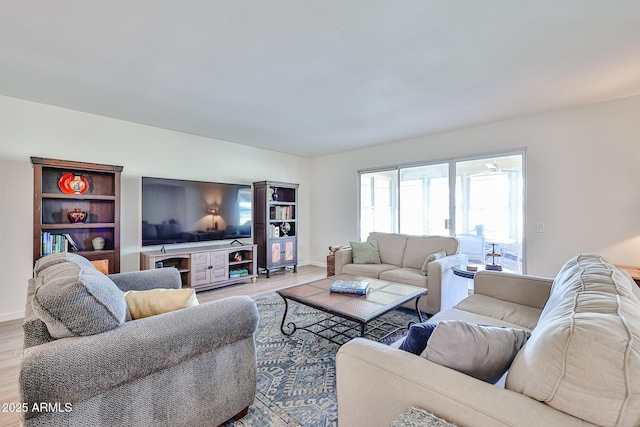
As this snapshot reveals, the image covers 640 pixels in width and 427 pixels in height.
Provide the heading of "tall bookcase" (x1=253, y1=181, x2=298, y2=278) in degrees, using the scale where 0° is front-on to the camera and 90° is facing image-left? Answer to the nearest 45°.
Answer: approximately 315°

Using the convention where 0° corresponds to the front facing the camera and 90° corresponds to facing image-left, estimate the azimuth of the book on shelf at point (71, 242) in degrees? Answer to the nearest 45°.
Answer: approximately 0°

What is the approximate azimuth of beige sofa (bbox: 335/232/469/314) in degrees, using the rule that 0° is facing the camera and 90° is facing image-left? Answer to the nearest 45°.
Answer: approximately 45°

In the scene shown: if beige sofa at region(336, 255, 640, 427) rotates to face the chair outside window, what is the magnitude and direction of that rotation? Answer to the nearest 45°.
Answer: approximately 90° to its right

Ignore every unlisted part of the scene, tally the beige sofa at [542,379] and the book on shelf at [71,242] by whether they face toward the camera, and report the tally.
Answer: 1

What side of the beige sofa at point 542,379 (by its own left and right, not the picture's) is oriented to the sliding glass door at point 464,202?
right

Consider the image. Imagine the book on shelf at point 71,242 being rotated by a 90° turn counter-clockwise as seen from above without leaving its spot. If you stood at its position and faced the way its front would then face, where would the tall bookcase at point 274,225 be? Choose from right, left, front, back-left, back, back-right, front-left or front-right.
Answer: front

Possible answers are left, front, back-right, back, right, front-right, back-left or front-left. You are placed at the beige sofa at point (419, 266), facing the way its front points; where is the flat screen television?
front-right

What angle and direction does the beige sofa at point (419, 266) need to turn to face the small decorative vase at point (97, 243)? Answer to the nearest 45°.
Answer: approximately 45° to its right

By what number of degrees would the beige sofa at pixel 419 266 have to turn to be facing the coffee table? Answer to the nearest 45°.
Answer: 0° — it already faces it

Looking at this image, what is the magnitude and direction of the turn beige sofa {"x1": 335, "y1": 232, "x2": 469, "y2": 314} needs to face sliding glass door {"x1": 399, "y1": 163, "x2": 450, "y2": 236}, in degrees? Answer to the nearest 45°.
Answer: approximately 135° to its right

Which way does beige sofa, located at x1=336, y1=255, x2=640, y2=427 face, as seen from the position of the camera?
facing to the left of the viewer

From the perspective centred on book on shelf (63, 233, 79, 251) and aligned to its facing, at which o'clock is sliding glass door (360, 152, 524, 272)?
The sliding glass door is roughly at 10 o'clock from the book on shelf.

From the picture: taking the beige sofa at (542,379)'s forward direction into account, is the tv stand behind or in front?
in front
